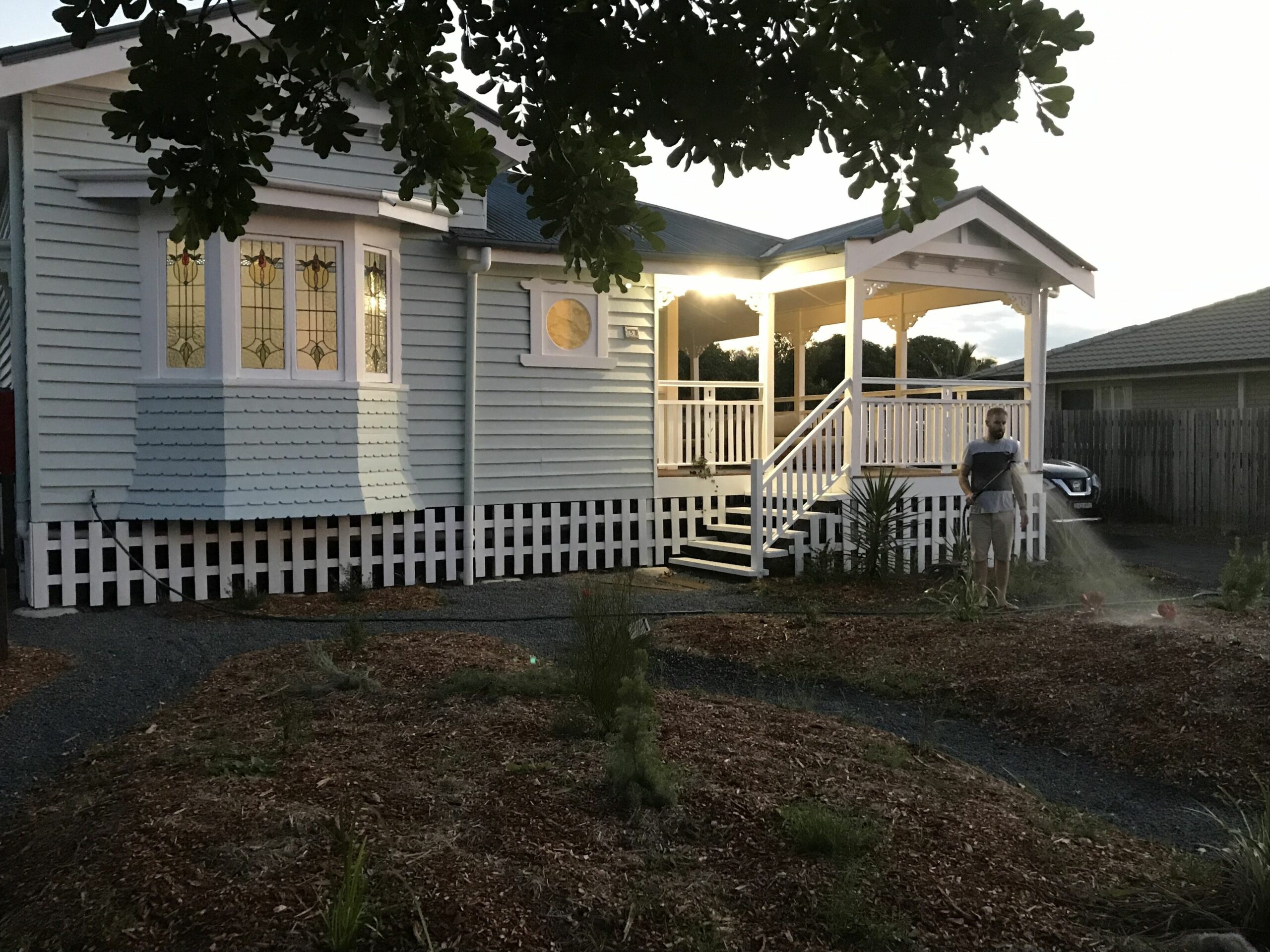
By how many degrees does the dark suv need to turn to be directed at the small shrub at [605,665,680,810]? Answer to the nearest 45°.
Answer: approximately 45° to its right

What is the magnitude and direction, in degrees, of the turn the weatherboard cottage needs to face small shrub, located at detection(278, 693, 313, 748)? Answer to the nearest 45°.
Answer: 0° — it already faces it

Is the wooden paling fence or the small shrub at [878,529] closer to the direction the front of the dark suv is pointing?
the small shrub

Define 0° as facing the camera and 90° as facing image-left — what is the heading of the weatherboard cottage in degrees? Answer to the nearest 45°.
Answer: approximately 0°

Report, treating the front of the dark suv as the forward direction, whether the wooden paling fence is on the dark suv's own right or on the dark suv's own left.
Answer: on the dark suv's own left

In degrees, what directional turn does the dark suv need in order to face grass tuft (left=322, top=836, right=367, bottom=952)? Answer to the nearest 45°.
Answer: approximately 45° to its right

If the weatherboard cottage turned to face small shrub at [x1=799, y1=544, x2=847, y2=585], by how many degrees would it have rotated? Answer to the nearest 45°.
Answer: approximately 90° to its left
